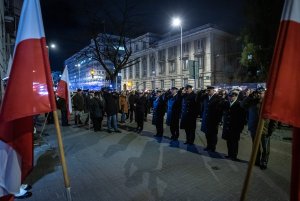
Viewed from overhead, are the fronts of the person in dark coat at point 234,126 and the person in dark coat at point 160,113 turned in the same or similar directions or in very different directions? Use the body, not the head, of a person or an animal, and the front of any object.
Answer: same or similar directions

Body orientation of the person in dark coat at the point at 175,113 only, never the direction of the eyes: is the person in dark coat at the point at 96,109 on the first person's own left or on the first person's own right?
on the first person's own right

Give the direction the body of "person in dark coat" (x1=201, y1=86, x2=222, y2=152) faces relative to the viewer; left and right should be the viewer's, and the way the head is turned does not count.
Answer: facing the viewer and to the left of the viewer

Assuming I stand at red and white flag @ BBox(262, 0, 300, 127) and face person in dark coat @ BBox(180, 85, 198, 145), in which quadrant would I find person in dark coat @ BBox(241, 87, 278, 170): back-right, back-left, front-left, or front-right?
front-right

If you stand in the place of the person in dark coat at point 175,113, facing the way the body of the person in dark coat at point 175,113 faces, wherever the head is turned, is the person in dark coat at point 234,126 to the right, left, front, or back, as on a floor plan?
left

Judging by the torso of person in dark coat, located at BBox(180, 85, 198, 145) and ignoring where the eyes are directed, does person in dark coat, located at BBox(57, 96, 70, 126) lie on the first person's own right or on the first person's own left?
on the first person's own right

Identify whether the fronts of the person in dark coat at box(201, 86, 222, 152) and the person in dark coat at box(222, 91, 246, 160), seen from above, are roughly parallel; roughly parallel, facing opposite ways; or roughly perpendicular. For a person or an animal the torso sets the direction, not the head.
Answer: roughly parallel

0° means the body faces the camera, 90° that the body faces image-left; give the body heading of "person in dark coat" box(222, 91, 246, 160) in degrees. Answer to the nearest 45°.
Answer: approximately 45°

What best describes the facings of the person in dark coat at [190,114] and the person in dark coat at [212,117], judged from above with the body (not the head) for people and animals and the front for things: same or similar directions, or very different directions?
same or similar directions

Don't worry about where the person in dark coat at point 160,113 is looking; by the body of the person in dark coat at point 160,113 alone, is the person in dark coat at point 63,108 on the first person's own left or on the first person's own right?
on the first person's own right

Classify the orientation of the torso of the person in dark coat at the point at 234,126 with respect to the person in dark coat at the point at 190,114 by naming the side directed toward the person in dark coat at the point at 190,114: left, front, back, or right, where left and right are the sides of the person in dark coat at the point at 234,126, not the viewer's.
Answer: right

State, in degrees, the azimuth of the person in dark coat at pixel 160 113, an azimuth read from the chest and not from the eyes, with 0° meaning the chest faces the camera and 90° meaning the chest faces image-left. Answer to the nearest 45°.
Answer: approximately 45°

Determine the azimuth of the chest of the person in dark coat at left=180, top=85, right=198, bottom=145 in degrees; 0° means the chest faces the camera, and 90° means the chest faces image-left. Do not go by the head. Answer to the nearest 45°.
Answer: approximately 45°

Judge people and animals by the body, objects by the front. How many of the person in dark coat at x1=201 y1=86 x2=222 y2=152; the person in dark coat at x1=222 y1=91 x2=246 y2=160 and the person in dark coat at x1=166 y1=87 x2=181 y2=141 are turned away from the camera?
0

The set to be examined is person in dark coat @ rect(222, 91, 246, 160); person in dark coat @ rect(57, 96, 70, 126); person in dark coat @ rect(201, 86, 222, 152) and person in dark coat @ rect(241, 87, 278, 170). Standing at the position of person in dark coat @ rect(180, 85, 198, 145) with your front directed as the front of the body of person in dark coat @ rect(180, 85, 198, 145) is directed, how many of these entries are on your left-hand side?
3

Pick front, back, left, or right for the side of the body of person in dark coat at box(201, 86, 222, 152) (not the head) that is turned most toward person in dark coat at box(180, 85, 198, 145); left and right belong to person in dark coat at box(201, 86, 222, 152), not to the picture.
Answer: right
